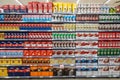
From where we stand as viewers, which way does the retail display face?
facing the viewer
